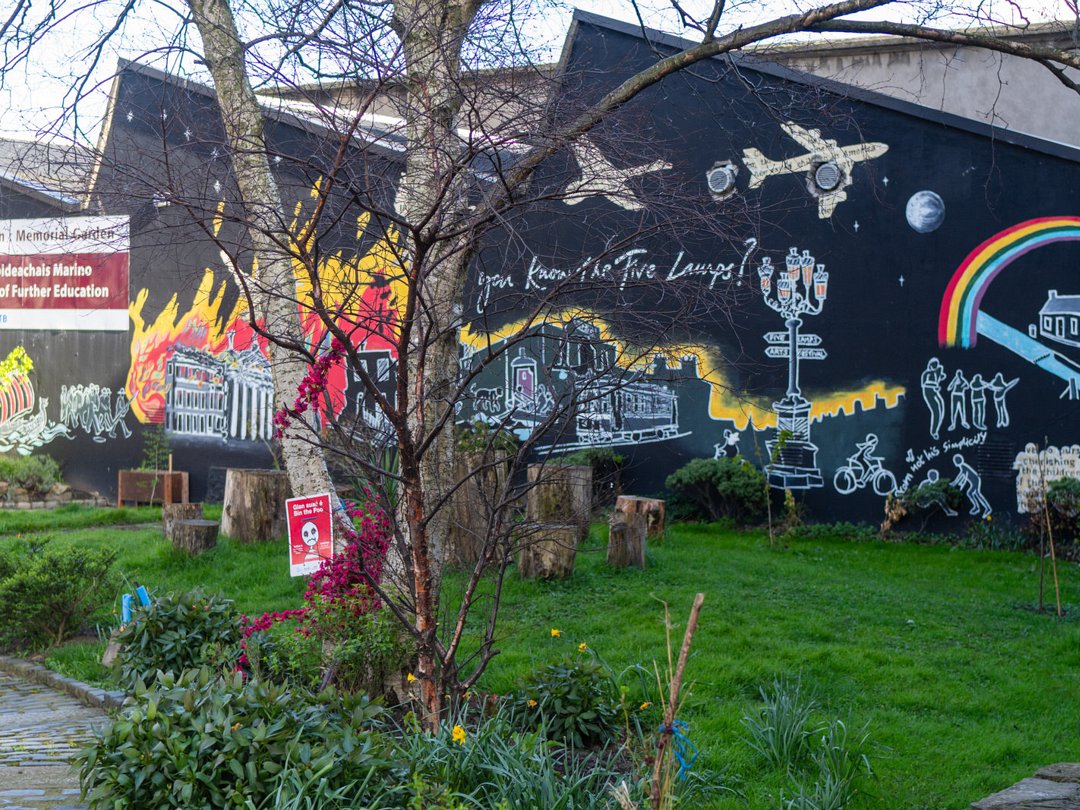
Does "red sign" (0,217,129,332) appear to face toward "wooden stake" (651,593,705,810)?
yes

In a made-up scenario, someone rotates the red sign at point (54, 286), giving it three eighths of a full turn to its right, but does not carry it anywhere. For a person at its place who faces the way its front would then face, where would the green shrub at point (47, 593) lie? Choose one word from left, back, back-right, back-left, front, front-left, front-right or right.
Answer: back-left

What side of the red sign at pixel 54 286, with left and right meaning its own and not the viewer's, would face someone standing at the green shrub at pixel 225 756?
front

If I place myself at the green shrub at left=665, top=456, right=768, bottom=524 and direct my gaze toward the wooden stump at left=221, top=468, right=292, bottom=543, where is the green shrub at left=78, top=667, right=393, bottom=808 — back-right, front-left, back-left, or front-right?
front-left

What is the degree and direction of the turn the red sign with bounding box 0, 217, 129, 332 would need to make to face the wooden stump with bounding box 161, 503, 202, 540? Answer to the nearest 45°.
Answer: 0° — it already faces it

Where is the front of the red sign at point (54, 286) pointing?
toward the camera

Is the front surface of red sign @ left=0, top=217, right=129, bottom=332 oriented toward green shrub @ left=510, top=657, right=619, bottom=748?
yes

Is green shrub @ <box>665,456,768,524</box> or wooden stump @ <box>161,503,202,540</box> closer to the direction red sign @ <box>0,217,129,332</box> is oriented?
the wooden stump

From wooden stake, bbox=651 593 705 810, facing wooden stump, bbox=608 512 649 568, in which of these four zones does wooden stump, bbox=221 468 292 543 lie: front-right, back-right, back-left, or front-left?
front-left

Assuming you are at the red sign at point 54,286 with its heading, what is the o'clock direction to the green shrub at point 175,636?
The green shrub is roughly at 12 o'clock from the red sign.

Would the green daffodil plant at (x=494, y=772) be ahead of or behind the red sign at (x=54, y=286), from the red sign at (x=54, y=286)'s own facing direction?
ahead

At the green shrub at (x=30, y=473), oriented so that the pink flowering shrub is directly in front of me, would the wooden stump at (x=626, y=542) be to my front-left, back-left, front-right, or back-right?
front-left

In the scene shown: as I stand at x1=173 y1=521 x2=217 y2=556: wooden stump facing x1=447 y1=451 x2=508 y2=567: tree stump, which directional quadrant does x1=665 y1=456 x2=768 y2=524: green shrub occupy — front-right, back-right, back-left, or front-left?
front-left

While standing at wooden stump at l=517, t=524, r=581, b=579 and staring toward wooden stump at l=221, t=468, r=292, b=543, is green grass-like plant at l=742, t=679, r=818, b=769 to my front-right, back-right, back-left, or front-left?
back-left

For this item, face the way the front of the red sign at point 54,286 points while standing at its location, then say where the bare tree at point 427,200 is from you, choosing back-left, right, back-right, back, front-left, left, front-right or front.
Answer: front

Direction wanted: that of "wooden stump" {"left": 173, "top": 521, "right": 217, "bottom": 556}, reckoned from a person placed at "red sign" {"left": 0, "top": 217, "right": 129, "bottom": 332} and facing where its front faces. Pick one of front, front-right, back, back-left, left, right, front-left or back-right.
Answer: front
